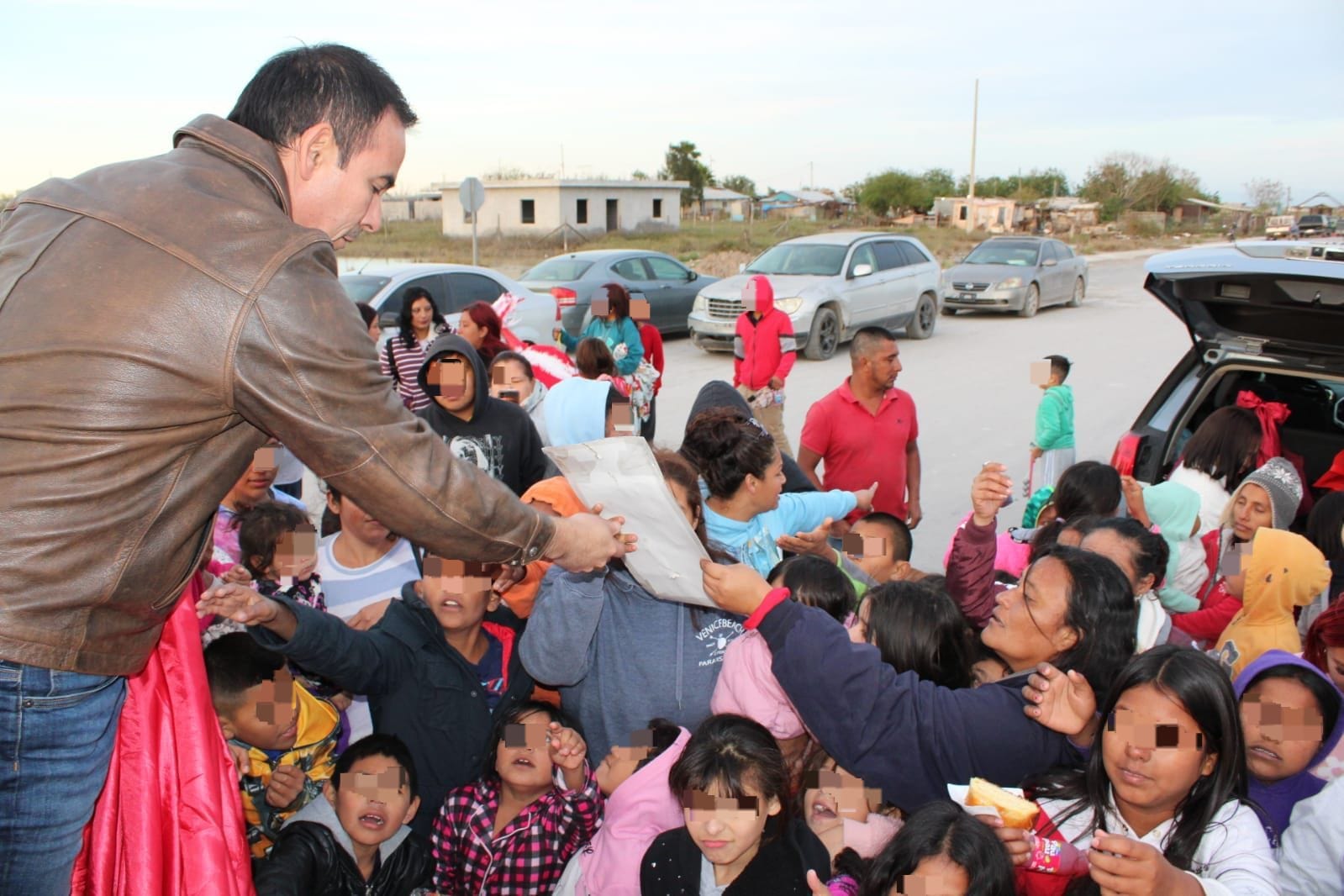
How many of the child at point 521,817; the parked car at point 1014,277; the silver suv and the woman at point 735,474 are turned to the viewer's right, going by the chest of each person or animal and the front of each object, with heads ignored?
1

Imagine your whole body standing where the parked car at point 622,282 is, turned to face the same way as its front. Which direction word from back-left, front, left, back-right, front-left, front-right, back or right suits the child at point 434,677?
back-right

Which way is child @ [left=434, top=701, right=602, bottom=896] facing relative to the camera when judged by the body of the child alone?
toward the camera

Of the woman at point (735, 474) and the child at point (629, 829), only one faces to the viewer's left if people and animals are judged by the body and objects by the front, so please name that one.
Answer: the child at point (629, 829)

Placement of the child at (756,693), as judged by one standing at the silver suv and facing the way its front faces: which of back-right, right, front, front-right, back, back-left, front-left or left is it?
front-left

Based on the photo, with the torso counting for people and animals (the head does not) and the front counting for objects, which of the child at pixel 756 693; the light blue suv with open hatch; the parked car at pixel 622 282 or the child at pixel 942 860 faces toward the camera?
the child at pixel 942 860

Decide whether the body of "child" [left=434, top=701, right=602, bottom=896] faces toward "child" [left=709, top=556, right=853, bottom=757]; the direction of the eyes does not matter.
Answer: no

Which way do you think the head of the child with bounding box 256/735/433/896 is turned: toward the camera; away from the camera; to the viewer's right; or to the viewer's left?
toward the camera

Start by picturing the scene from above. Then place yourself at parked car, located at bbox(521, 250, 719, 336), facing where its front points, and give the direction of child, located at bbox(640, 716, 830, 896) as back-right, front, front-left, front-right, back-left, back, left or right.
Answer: back-right

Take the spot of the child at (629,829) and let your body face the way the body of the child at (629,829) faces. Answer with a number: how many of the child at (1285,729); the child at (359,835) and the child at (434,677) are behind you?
1

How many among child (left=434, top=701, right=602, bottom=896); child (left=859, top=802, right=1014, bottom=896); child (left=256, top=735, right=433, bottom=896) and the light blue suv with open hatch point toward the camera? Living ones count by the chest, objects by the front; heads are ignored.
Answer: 3

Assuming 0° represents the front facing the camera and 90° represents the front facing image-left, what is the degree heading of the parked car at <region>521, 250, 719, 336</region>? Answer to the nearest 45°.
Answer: approximately 225°

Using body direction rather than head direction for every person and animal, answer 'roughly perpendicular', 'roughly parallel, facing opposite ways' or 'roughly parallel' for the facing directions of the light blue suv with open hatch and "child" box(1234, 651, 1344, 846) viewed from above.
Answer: roughly parallel, facing opposite ways

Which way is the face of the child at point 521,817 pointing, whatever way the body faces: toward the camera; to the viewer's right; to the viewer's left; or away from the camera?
toward the camera

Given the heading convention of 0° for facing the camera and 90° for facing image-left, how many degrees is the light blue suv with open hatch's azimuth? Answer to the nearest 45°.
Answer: approximately 225°

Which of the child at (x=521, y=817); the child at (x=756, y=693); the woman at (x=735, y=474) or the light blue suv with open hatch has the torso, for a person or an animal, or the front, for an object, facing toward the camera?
the child at (x=521, y=817)

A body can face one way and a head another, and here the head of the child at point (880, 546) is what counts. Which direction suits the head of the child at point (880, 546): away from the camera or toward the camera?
toward the camera
